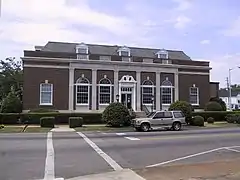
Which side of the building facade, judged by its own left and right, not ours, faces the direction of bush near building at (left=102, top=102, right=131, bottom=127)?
front

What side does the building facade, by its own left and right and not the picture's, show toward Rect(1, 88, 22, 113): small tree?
right

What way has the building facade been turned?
toward the camera

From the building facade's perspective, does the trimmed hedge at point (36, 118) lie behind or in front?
in front

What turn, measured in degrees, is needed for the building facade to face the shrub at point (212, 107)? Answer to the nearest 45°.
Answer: approximately 90° to its left

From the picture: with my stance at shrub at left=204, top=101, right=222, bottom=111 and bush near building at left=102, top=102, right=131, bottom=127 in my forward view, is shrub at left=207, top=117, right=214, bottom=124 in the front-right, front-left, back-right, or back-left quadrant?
front-left

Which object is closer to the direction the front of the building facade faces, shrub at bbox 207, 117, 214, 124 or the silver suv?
the silver suv

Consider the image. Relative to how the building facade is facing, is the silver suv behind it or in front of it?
in front

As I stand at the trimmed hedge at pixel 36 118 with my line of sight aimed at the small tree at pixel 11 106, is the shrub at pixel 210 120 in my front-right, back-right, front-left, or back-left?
back-right
